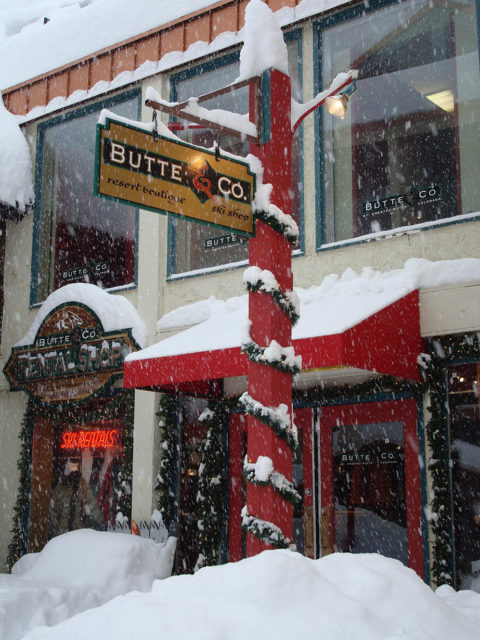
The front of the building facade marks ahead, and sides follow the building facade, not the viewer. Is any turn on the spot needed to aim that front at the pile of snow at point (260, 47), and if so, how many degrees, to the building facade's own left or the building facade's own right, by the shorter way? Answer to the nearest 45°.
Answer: approximately 45° to the building facade's own left

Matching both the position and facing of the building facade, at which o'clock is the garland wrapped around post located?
The garland wrapped around post is roughly at 11 o'clock from the building facade.

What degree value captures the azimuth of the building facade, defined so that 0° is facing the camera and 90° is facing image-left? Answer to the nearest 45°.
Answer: approximately 45°

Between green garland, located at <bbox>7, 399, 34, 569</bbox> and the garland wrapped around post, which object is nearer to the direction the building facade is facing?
the garland wrapped around post

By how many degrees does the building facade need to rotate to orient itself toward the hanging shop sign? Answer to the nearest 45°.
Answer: approximately 45° to its left
